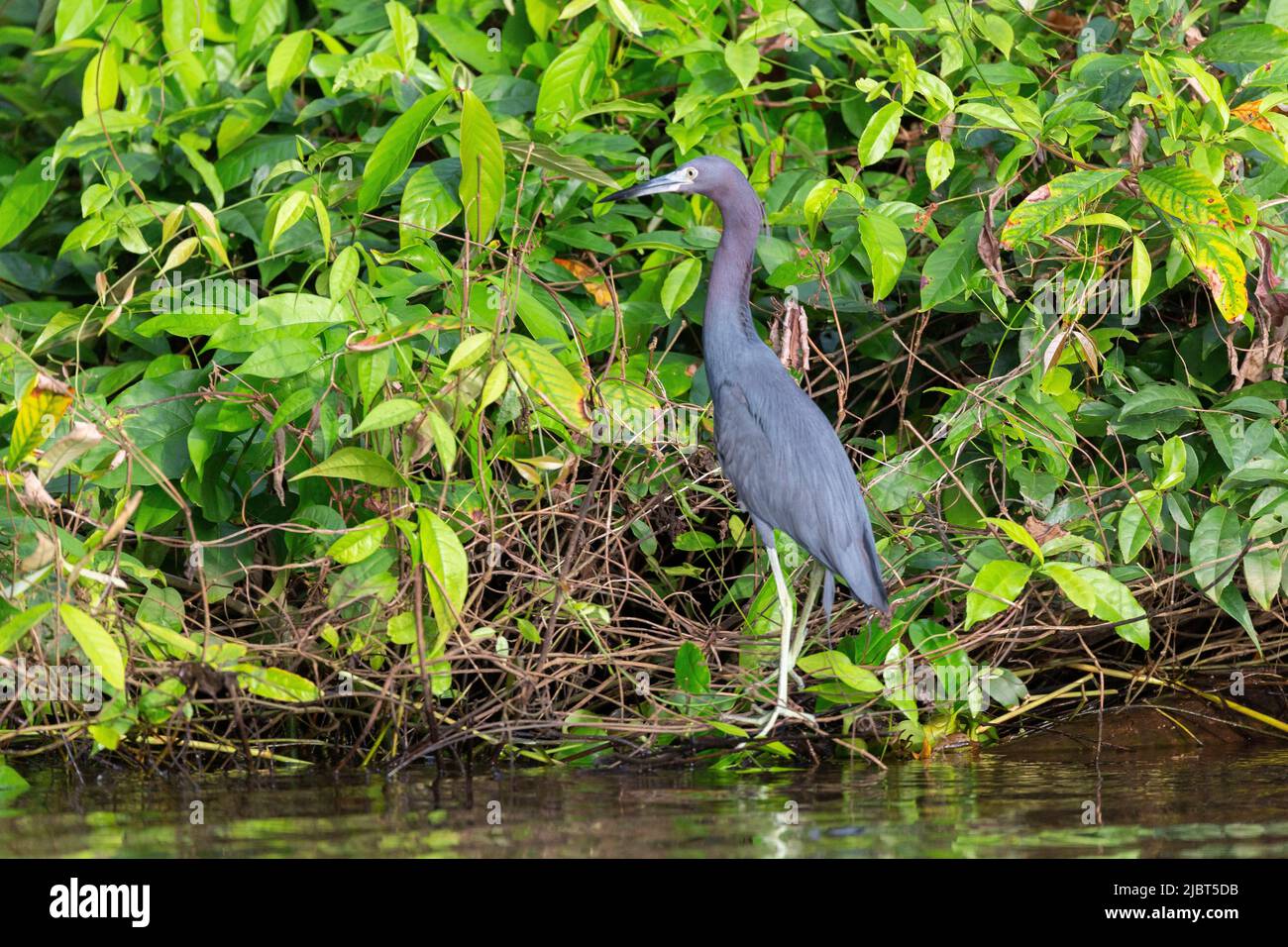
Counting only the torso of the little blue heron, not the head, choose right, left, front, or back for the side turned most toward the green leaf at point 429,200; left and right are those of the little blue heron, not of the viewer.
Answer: front

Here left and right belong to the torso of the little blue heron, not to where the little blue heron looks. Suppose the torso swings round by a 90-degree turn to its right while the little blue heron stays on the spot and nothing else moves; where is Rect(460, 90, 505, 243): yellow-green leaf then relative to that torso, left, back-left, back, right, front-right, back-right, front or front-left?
back-left

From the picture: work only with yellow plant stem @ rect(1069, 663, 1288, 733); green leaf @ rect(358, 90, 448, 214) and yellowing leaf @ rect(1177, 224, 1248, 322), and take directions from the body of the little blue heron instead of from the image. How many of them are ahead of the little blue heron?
1

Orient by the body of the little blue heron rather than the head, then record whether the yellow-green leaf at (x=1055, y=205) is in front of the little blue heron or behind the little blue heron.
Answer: behind

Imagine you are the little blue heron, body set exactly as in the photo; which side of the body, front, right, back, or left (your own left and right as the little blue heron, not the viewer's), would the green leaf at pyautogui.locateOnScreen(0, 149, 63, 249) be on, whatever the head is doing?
front

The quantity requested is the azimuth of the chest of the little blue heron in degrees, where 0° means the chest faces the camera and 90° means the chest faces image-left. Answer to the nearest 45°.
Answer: approximately 90°

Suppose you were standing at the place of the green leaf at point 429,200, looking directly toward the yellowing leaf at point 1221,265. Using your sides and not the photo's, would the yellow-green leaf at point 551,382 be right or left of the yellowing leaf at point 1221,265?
right

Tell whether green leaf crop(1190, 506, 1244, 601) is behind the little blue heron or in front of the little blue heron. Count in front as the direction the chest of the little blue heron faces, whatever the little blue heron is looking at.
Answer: behind

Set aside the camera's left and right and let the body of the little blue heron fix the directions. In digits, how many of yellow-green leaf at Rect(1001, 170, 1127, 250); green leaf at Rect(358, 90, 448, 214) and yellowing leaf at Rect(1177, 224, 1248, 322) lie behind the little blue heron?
2

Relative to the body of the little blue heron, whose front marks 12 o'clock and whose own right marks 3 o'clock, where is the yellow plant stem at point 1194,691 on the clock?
The yellow plant stem is roughly at 5 o'clock from the little blue heron.
